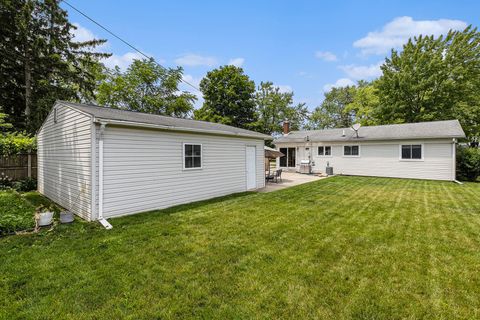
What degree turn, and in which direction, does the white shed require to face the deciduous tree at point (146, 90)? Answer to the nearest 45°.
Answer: approximately 135° to its left

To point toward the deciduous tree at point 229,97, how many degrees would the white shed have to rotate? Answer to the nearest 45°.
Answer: approximately 90° to its left

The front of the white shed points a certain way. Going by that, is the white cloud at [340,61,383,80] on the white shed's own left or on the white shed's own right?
on the white shed's own left

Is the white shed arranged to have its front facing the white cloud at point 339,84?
no

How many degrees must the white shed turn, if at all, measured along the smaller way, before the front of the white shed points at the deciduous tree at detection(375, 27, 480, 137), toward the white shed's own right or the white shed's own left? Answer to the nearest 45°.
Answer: approximately 45° to the white shed's own left

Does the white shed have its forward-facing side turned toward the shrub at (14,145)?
no

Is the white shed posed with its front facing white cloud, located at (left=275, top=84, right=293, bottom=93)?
no

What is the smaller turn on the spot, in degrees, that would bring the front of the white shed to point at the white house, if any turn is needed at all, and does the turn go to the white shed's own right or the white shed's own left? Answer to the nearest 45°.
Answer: approximately 45° to the white shed's own left

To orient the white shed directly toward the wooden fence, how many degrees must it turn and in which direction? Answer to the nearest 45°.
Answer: approximately 180°

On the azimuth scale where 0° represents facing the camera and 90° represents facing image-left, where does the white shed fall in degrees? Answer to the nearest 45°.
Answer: approximately 315°

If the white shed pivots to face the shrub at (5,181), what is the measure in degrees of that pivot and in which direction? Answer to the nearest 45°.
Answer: approximately 180°
